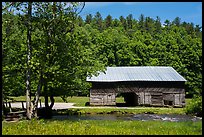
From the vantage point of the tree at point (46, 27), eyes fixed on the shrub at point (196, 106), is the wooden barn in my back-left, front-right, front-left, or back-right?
front-left

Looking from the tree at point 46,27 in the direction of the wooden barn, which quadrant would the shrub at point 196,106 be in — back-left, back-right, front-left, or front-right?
front-right

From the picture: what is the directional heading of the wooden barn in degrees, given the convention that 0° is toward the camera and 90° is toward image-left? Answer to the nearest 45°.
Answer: approximately 0°

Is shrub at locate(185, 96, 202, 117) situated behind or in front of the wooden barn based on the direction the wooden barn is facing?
in front

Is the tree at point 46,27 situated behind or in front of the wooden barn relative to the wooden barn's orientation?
in front
